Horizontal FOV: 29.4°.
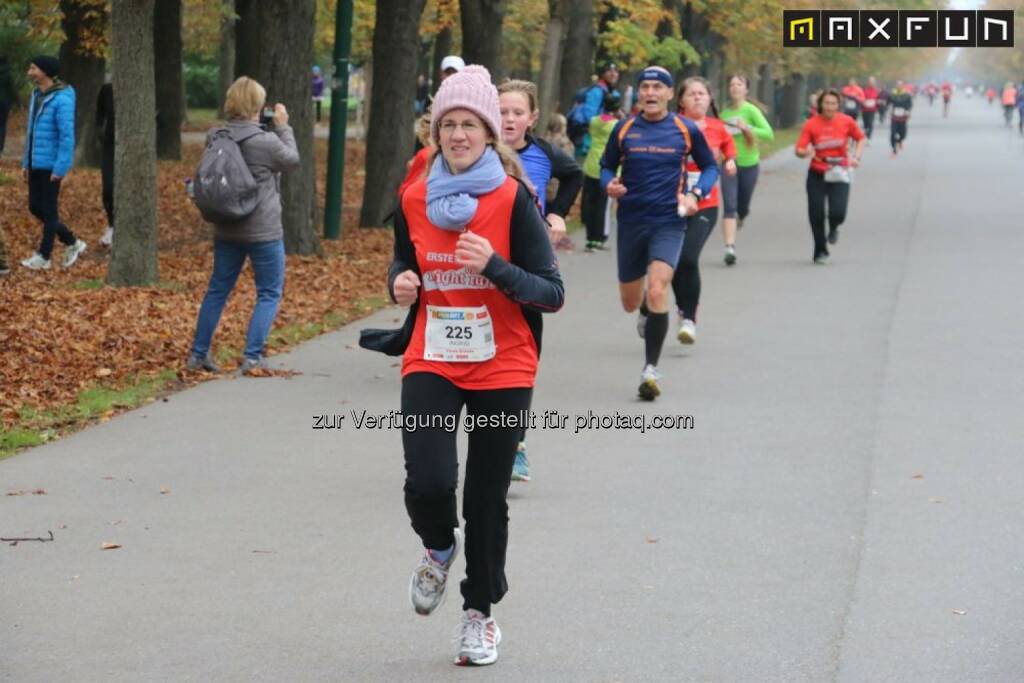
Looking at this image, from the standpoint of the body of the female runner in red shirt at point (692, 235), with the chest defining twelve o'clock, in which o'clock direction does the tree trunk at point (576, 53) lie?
The tree trunk is roughly at 6 o'clock from the female runner in red shirt.

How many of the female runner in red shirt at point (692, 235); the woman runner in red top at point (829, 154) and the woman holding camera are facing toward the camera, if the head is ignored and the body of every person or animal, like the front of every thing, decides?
2

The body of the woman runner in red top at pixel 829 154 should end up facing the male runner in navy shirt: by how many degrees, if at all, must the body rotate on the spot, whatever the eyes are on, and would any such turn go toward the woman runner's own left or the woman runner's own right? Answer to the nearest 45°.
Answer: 0° — they already face them

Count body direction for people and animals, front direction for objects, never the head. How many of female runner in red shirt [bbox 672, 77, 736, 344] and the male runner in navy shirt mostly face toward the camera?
2

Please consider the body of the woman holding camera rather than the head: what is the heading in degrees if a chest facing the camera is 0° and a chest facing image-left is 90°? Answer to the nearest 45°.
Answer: approximately 225°

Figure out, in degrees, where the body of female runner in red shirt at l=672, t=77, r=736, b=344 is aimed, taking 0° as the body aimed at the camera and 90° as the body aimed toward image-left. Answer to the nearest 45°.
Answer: approximately 0°

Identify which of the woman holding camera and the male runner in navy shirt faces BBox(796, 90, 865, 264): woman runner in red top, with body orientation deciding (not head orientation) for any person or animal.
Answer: the woman holding camera

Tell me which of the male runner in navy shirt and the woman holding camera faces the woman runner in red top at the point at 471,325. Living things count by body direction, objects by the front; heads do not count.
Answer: the male runner in navy shirt

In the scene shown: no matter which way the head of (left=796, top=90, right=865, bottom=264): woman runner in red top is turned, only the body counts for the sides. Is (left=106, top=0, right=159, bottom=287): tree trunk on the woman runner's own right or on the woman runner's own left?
on the woman runner's own right

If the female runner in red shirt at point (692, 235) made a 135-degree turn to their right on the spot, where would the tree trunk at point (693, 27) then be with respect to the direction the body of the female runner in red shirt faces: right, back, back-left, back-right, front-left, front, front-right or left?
front-right

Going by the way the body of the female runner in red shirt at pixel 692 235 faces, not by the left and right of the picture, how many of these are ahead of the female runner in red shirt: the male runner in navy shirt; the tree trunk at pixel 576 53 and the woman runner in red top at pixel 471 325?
2

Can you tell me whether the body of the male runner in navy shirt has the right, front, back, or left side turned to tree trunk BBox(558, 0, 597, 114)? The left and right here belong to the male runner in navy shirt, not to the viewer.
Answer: back

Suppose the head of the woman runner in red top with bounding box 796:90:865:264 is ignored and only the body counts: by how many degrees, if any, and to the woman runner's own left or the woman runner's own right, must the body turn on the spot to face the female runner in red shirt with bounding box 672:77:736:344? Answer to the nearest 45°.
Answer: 0° — they already face them
